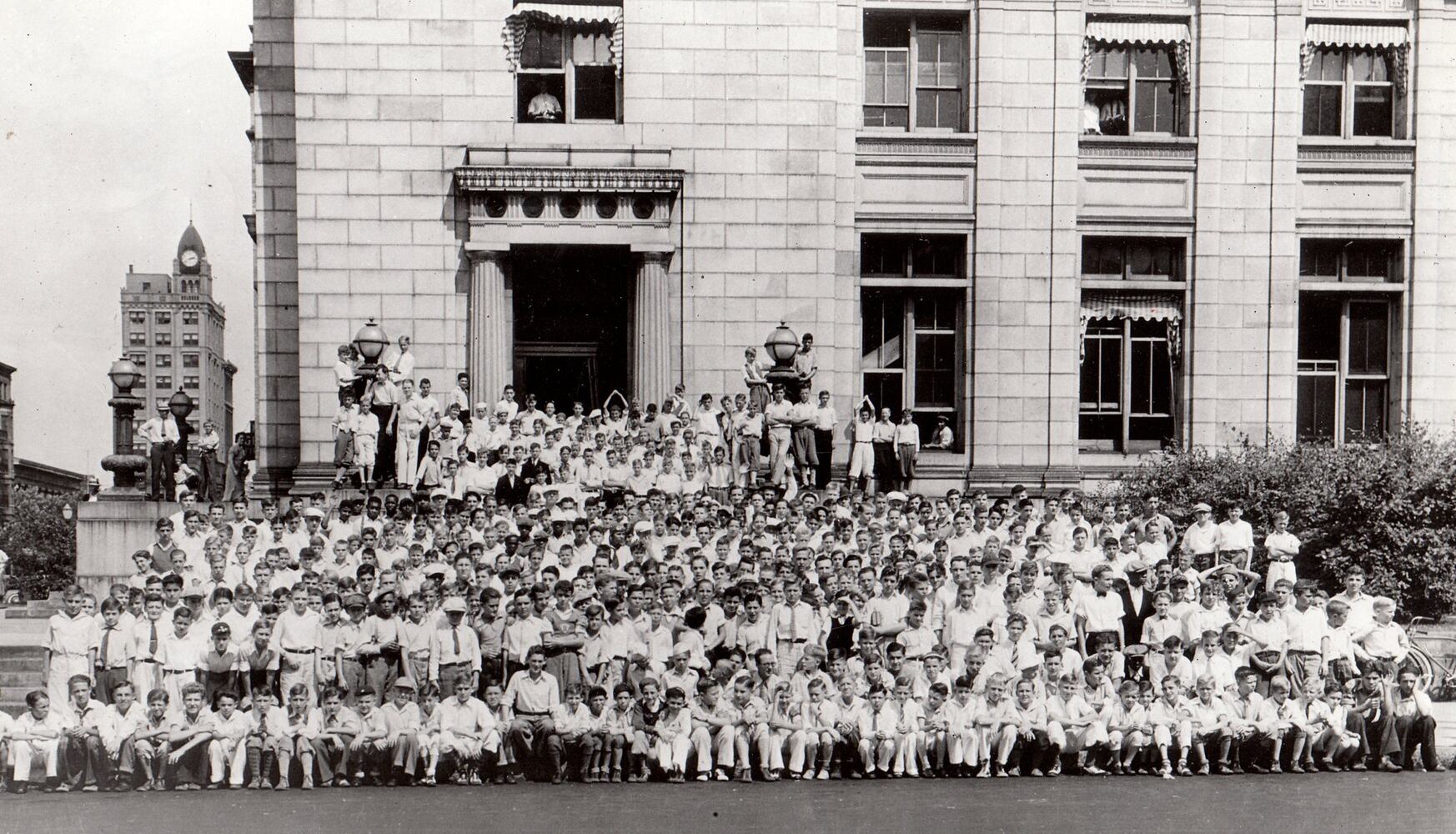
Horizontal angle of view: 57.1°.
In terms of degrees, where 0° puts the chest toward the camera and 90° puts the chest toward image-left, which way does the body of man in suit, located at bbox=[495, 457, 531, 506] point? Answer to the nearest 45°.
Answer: approximately 0°

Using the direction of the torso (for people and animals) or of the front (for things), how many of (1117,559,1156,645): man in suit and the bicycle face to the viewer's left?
1

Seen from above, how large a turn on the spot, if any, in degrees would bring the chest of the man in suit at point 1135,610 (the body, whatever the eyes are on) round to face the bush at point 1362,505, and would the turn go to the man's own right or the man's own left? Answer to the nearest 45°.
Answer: approximately 135° to the man's own left

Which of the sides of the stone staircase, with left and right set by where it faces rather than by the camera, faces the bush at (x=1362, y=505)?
left

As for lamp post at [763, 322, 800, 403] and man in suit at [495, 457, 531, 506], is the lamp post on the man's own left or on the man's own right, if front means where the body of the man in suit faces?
on the man's own left

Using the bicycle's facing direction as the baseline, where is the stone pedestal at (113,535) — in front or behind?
in front

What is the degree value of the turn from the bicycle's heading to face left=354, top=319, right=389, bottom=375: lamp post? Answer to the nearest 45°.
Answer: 0° — it already faces it

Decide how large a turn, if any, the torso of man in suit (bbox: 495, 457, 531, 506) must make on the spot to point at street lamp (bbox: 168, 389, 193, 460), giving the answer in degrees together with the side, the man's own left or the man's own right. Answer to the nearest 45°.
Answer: approximately 135° to the man's own right

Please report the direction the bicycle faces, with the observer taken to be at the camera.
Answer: facing to the left of the viewer

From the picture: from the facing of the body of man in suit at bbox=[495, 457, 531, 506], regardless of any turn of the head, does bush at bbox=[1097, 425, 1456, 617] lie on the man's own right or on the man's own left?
on the man's own left

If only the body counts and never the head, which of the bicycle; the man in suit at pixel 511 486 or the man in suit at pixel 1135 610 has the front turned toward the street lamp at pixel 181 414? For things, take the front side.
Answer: the bicycle
